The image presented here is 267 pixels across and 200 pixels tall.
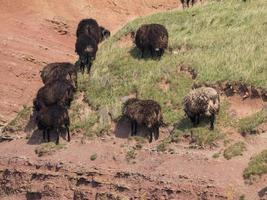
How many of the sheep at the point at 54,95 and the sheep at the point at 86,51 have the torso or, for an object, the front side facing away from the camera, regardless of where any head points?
1

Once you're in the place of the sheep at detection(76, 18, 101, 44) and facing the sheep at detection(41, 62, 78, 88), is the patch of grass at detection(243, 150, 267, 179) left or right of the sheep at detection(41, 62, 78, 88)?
left

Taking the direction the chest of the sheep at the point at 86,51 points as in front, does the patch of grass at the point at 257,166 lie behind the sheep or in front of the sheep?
behind

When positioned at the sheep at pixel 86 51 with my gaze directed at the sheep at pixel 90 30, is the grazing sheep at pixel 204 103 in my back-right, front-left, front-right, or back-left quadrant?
back-right

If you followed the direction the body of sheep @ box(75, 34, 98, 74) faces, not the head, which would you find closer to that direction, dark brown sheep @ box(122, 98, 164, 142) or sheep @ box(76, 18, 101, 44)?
the sheep
